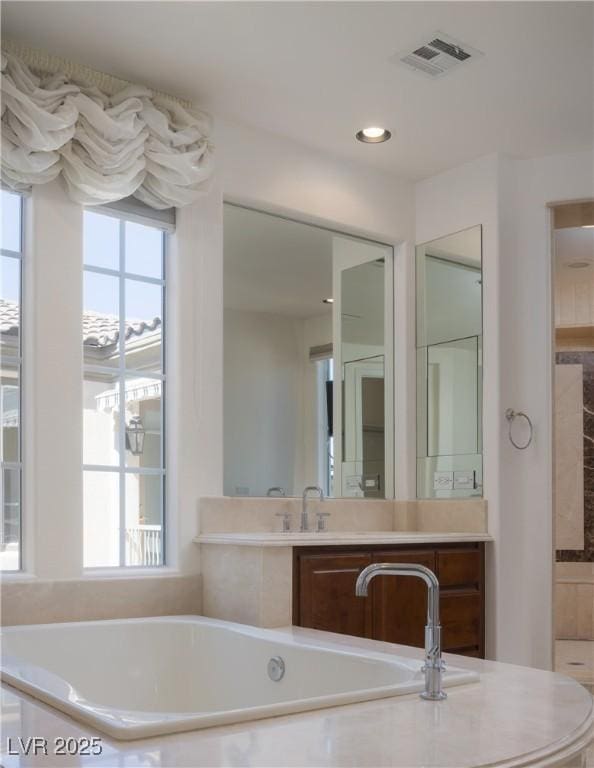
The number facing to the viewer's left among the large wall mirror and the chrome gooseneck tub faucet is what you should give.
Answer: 1

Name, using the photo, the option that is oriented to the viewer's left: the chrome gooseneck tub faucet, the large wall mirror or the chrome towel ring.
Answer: the chrome gooseneck tub faucet

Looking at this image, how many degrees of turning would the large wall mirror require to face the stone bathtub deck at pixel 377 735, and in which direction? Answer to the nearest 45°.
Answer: approximately 45° to its right

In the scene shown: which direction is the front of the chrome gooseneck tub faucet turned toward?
to the viewer's left

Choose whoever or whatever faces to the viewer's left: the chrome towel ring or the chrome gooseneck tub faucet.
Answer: the chrome gooseneck tub faucet
